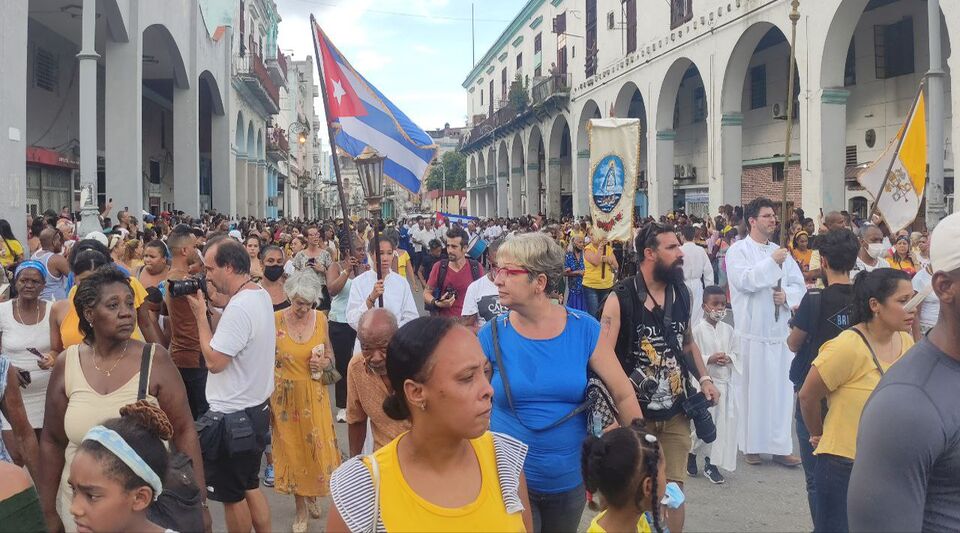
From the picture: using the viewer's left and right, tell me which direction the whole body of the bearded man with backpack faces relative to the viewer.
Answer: facing the viewer and to the right of the viewer

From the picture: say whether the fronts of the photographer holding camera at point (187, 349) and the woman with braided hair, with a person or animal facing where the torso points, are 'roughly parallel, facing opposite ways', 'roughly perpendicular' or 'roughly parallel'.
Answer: roughly perpendicular

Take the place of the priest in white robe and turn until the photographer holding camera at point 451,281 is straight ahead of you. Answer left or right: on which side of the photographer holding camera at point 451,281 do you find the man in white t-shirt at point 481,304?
left

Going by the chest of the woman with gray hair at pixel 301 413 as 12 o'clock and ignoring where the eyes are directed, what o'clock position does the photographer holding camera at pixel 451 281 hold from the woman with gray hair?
The photographer holding camera is roughly at 7 o'clock from the woman with gray hair.

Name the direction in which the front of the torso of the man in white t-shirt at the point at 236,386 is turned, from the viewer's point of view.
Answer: to the viewer's left

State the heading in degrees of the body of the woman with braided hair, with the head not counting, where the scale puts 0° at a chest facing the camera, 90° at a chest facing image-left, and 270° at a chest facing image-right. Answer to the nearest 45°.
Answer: approximately 0°

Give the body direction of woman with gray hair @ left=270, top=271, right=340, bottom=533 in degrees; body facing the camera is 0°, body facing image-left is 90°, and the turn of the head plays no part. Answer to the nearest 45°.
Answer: approximately 0°

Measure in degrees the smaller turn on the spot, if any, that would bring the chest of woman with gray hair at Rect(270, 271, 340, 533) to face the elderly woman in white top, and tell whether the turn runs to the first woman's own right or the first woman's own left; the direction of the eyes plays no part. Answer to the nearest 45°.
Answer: approximately 90° to the first woman's own right
